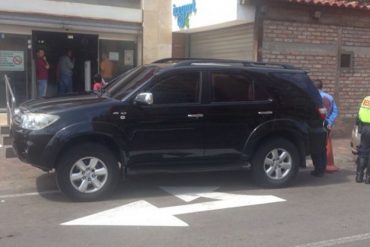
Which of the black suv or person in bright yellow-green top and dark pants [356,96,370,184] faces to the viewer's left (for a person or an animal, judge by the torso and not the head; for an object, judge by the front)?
the black suv

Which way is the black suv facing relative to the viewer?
to the viewer's left

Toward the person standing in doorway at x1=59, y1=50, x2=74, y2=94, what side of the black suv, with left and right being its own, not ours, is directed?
right

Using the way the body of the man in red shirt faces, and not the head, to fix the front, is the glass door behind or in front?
behind
